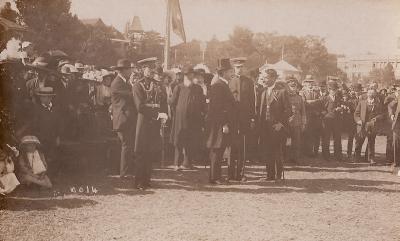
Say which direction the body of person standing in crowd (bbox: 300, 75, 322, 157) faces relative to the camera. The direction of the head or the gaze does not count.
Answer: toward the camera

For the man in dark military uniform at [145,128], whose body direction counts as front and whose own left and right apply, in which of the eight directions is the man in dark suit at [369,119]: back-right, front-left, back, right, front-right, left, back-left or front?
left

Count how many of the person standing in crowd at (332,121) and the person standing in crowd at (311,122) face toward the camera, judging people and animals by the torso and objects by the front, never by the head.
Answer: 2

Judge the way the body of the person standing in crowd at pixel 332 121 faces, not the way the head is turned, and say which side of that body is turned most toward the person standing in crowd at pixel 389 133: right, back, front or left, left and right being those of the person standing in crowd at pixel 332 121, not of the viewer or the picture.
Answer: left

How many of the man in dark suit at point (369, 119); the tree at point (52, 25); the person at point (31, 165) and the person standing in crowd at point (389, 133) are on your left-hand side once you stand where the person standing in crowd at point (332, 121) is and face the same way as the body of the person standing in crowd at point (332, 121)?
2

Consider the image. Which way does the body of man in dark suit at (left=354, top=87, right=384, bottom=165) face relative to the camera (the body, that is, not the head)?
toward the camera

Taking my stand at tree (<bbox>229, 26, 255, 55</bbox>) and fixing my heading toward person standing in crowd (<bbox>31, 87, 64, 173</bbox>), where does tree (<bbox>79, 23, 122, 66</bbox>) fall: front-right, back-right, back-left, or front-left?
front-right

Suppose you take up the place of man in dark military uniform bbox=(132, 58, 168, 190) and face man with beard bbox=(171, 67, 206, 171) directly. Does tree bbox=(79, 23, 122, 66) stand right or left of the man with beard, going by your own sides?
left
